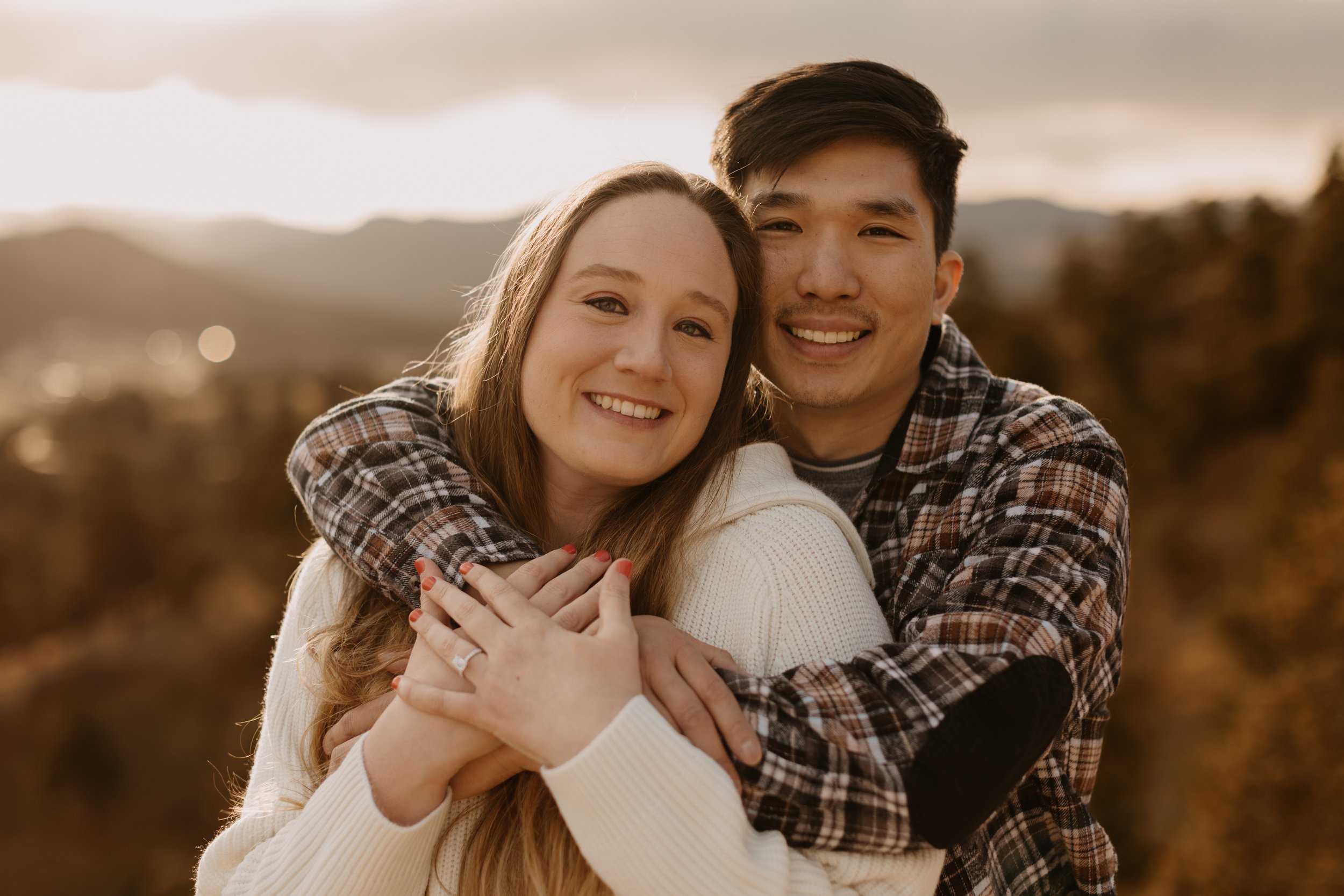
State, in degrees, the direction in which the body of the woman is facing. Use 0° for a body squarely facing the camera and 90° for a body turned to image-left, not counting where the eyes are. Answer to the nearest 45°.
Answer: approximately 0°

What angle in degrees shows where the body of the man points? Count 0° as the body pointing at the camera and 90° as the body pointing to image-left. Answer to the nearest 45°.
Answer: approximately 45°
